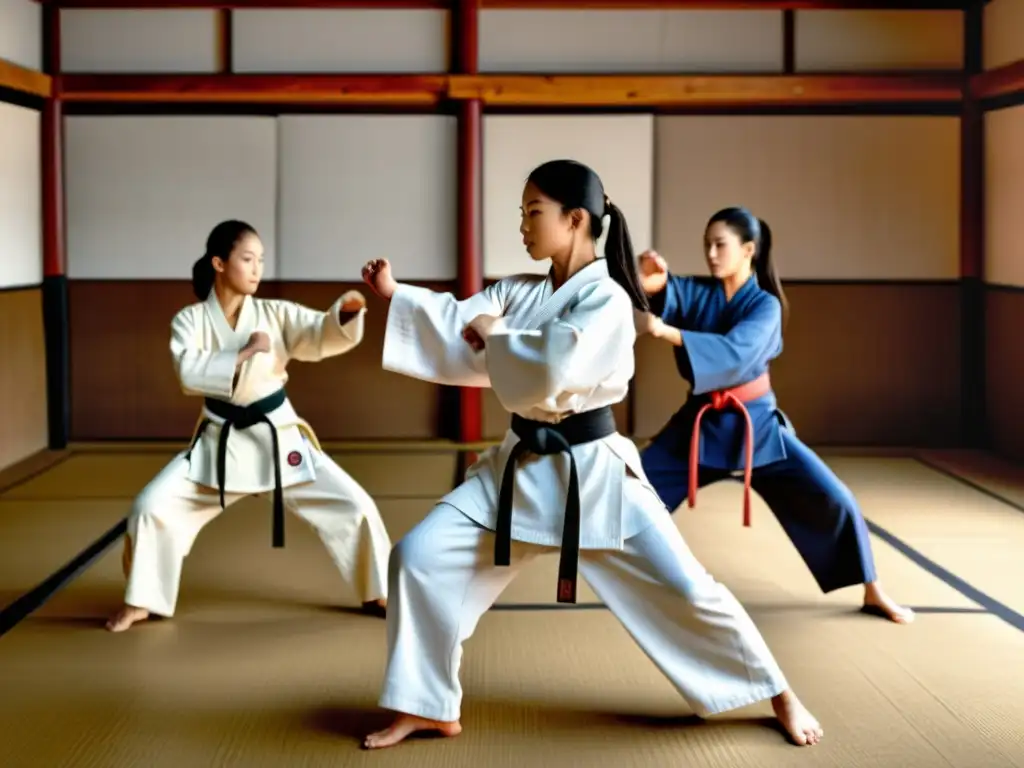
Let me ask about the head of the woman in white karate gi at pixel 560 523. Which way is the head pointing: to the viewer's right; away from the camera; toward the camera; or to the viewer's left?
to the viewer's left

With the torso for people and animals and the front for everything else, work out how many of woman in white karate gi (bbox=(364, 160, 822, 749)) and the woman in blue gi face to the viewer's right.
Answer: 0

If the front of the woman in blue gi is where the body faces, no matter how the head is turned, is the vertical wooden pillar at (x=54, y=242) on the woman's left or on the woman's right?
on the woman's right

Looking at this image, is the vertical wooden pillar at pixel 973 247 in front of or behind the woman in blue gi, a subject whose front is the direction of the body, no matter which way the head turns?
behind

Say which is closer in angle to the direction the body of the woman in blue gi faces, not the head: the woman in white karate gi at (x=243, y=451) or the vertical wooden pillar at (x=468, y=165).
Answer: the woman in white karate gi

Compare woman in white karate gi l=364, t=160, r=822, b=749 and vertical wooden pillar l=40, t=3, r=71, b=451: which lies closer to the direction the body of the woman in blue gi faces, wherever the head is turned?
the woman in white karate gi

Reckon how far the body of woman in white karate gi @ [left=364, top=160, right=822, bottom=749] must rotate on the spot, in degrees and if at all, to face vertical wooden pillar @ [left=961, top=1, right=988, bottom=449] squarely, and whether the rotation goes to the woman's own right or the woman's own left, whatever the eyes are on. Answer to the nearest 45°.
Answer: approximately 180°

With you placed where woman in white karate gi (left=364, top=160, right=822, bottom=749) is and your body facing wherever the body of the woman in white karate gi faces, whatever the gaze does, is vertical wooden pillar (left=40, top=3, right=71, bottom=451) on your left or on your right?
on your right

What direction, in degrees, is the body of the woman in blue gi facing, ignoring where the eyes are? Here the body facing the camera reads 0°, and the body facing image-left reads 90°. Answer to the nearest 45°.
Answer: approximately 45°

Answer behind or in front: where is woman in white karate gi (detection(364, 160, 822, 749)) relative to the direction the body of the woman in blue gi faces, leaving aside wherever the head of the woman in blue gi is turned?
in front

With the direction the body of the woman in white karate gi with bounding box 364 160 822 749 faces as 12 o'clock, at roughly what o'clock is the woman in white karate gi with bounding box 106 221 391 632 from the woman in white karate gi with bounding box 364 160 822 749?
the woman in white karate gi with bounding box 106 221 391 632 is roughly at 3 o'clock from the woman in white karate gi with bounding box 364 160 822 749.

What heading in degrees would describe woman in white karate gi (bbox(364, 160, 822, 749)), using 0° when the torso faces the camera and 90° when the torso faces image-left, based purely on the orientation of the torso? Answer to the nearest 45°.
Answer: approximately 45°

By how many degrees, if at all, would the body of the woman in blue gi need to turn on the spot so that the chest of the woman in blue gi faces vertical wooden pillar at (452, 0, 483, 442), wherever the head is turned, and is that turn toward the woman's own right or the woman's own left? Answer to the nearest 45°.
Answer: approximately 90° to the woman's own right
